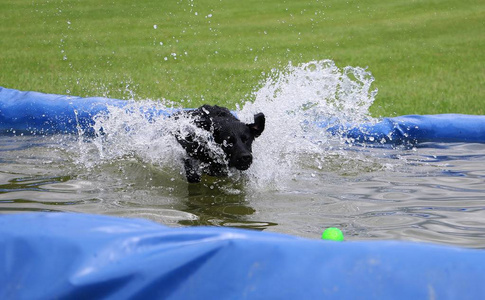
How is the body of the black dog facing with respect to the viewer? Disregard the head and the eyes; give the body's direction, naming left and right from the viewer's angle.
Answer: facing the viewer and to the right of the viewer
